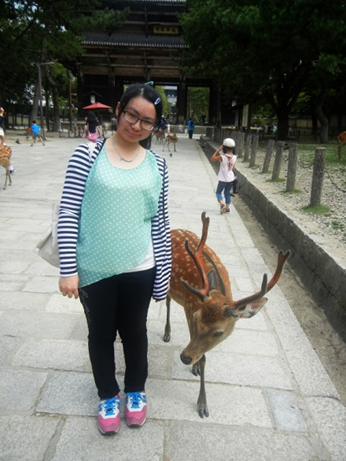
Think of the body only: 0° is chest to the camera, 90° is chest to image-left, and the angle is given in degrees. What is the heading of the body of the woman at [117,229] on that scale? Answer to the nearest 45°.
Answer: approximately 0°

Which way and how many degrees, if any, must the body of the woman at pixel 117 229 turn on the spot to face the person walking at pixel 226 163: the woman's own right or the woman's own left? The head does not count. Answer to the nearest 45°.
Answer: approximately 180°

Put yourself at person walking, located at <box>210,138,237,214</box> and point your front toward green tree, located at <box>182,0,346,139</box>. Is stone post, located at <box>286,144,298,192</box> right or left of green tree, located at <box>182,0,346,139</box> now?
right
